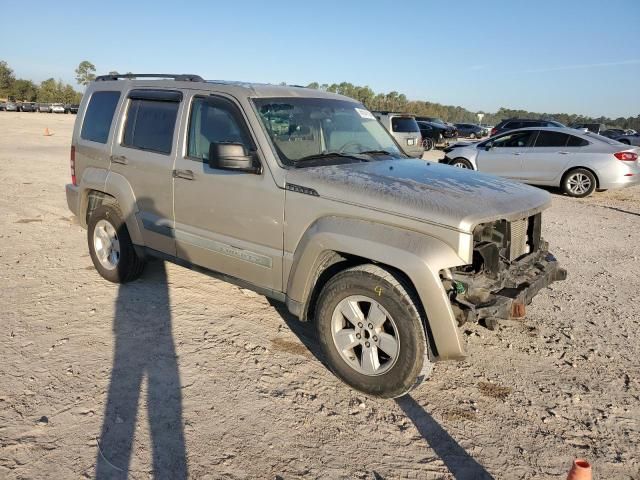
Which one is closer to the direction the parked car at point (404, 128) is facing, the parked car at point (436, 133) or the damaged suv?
the parked car

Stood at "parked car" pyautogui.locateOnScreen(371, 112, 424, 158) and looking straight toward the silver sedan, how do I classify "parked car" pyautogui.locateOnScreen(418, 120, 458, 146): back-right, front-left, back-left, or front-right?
back-left

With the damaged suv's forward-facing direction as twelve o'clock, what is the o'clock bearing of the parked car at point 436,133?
The parked car is roughly at 8 o'clock from the damaged suv.

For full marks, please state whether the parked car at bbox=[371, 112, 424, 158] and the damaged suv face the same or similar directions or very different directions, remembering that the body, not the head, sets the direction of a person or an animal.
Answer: very different directions

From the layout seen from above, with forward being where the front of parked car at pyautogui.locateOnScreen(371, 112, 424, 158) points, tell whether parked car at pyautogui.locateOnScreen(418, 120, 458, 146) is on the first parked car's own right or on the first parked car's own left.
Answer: on the first parked car's own right

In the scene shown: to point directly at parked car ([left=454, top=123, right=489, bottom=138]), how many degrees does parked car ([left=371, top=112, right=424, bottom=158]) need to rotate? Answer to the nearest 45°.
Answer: approximately 45° to its right

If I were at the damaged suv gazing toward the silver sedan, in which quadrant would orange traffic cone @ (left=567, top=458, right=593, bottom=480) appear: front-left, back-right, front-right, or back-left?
back-right

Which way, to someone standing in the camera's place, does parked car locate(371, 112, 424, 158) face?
facing away from the viewer and to the left of the viewer

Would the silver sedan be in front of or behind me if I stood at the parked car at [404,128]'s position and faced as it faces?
behind

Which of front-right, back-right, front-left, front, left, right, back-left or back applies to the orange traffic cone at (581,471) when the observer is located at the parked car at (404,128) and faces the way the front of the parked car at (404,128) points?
back-left

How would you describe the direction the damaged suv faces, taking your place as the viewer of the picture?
facing the viewer and to the right of the viewer

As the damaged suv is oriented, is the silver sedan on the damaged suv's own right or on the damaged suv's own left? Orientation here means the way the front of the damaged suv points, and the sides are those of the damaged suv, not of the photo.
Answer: on the damaged suv's own left
